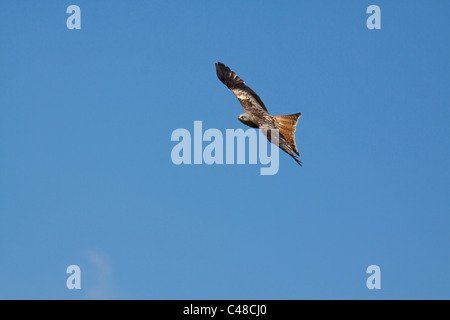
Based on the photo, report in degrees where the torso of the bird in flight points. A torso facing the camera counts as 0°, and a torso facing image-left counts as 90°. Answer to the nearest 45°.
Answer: approximately 90°
